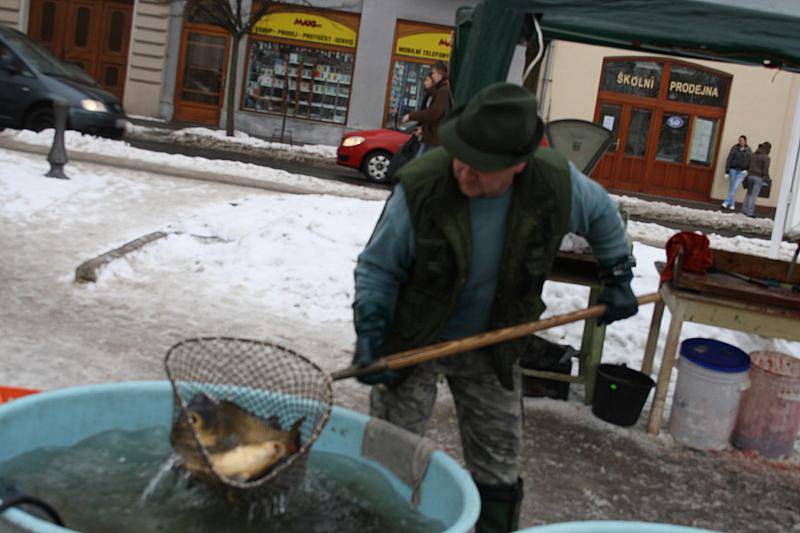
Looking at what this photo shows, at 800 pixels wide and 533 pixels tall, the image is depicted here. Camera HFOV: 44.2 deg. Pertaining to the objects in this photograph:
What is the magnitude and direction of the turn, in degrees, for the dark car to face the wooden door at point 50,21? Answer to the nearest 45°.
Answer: approximately 135° to its left

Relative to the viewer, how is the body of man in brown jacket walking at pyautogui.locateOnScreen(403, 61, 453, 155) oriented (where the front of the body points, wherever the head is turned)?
to the viewer's left

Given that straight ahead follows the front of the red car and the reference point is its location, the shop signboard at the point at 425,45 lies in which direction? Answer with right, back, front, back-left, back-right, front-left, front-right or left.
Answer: back-right

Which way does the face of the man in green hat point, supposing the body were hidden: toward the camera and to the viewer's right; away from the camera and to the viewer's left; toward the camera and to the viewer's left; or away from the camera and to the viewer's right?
toward the camera and to the viewer's left

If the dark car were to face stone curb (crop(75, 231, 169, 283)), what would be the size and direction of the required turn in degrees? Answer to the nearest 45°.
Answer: approximately 45° to its right

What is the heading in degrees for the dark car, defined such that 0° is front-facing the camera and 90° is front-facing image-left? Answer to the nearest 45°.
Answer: approximately 315°

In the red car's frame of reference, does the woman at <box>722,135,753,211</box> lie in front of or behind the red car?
behind

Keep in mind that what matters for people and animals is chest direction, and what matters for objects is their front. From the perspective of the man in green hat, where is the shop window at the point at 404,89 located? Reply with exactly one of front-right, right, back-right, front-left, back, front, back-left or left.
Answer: back-right

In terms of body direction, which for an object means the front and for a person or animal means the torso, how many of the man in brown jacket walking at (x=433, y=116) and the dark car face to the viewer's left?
1

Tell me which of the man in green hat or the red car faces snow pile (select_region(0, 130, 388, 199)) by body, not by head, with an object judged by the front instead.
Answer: the red car

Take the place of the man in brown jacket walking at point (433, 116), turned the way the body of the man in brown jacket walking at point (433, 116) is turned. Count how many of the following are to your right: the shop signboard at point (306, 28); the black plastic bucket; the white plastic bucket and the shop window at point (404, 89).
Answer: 2

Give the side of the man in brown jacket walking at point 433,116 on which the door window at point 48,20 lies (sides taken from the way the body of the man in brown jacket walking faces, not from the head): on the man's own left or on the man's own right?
on the man's own right
